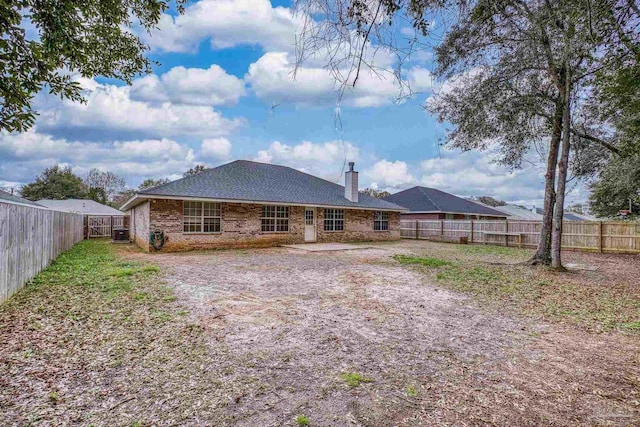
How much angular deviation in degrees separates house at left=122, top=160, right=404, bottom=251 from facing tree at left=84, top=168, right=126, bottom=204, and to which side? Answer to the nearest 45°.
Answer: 0° — it already faces it

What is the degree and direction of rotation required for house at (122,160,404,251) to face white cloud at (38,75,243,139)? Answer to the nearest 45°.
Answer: approximately 45° to its left

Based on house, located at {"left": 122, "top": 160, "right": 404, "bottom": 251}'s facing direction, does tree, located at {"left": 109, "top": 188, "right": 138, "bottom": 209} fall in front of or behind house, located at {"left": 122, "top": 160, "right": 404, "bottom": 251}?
in front

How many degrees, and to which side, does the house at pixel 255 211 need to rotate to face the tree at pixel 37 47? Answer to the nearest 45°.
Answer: approximately 135° to its left

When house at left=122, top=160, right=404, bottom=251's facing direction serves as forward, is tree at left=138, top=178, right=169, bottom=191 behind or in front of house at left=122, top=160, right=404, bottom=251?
in front

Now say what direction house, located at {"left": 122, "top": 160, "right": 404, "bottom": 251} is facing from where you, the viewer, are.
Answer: facing away from the viewer and to the left of the viewer

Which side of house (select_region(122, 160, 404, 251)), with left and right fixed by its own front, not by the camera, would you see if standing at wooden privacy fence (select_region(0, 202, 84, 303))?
left

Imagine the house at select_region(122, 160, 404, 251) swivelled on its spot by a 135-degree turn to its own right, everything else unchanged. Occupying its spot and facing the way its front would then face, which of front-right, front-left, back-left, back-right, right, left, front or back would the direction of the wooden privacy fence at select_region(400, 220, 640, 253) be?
front
